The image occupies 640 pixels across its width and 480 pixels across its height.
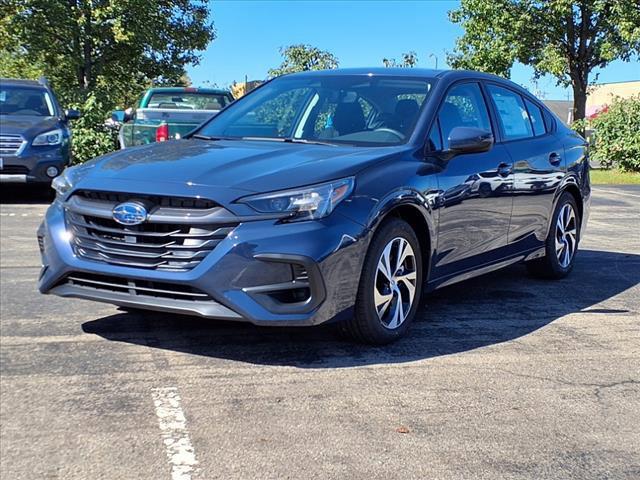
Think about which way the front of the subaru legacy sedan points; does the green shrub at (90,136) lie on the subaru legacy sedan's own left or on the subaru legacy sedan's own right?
on the subaru legacy sedan's own right

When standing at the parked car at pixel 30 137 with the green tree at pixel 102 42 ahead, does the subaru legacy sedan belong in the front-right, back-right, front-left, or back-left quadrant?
back-right

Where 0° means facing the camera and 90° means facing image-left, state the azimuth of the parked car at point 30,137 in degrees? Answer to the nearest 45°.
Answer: approximately 0°

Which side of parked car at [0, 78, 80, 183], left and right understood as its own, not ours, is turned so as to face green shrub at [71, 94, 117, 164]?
back

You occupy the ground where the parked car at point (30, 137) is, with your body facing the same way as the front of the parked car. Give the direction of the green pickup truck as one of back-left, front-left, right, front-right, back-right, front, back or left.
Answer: left

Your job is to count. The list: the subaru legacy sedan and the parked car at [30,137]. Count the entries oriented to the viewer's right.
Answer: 0

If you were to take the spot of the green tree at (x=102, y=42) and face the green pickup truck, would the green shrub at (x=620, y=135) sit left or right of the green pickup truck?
left

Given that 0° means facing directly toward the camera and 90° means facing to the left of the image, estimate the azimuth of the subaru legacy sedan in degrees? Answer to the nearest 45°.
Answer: approximately 45°

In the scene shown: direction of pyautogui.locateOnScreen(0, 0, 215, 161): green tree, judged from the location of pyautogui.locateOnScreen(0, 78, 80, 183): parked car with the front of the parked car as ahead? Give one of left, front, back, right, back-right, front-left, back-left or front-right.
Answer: back

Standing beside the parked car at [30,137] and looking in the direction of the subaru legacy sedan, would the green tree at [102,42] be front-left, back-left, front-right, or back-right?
back-left

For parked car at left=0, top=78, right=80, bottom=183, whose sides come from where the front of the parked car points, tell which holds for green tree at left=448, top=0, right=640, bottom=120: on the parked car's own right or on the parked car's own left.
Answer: on the parked car's own left

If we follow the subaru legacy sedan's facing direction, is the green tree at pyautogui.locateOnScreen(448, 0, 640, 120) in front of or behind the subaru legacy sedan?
behind

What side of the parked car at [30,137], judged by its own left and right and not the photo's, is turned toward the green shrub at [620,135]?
left
